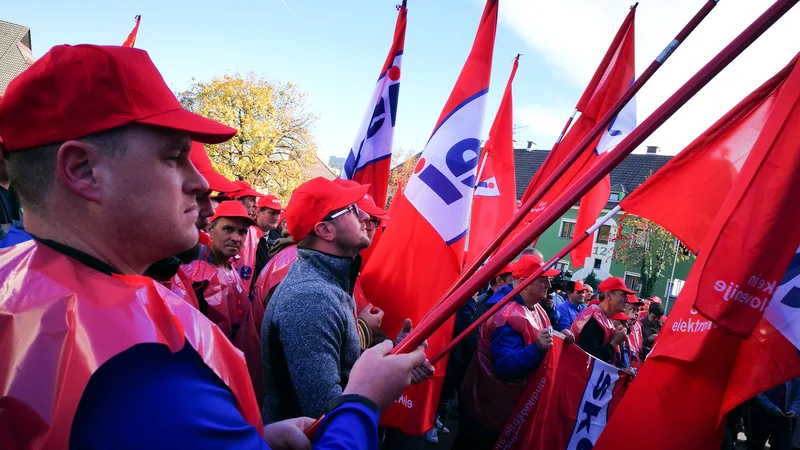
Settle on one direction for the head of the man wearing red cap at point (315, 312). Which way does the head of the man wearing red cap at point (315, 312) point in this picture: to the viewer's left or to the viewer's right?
to the viewer's right

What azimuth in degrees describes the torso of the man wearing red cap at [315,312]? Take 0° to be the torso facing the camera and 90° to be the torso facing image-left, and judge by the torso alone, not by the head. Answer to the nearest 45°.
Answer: approximately 270°

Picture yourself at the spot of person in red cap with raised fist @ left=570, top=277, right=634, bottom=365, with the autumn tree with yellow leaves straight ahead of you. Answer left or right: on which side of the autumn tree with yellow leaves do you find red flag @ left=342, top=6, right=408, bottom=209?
left

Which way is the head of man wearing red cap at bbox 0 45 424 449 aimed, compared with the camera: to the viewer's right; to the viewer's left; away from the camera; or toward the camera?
to the viewer's right

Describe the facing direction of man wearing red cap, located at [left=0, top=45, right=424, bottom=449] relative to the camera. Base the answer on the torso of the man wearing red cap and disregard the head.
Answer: to the viewer's right
